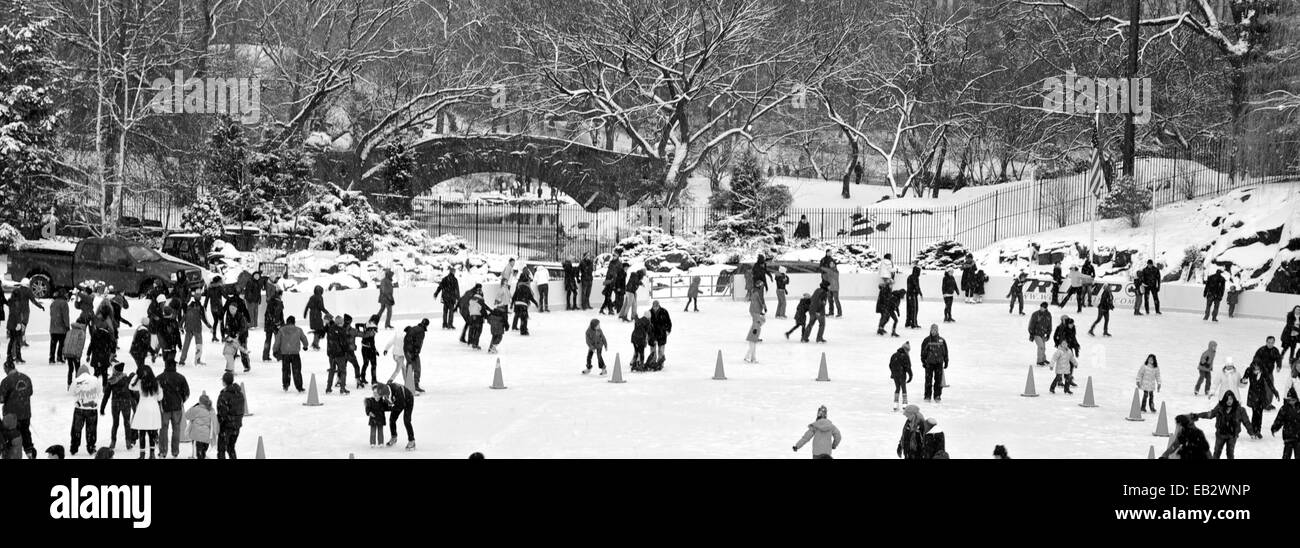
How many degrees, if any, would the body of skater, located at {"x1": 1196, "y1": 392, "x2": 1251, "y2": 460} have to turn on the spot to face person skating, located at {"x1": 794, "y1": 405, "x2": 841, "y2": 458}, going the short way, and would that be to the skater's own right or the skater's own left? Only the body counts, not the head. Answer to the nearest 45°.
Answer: approximately 45° to the skater's own right

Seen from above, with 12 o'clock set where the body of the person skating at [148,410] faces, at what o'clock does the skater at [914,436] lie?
The skater is roughly at 4 o'clock from the person skating.

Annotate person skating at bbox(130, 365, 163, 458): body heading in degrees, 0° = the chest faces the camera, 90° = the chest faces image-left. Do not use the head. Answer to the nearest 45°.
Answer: approximately 180°

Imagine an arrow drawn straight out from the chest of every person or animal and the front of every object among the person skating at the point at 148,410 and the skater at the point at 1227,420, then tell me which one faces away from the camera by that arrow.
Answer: the person skating

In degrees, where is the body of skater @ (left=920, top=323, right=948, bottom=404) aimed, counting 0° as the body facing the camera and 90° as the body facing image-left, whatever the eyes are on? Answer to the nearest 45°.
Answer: approximately 0°

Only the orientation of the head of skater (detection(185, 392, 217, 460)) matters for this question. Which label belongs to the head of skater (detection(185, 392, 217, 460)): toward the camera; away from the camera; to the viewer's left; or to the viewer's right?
away from the camera

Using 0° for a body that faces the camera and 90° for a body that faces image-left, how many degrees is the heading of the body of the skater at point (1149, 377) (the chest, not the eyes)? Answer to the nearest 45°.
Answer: approximately 0°
